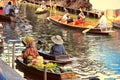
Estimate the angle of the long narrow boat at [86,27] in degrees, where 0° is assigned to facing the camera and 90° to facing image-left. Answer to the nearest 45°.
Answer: approximately 90°

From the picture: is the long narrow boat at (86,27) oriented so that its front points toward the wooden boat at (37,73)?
no
